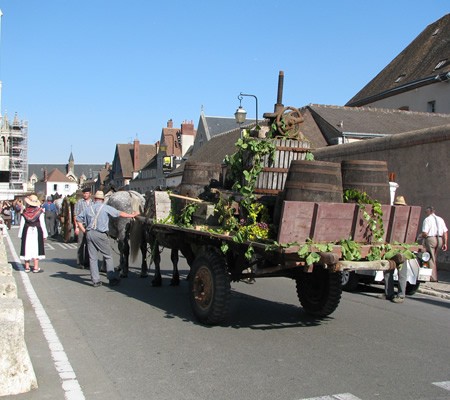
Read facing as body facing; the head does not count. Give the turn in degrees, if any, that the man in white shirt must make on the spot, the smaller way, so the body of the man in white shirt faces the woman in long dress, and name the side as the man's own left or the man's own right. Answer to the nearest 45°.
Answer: approximately 45° to the man's own left

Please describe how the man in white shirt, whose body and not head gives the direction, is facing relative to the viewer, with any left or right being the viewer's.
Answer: facing away from the viewer and to the left of the viewer
